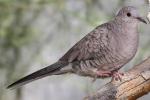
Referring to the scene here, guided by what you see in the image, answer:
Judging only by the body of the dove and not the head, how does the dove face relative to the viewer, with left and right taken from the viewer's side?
facing to the right of the viewer
